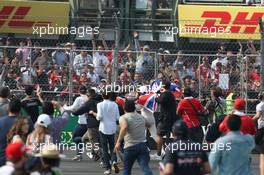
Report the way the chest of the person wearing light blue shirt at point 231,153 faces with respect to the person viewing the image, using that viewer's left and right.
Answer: facing away from the viewer

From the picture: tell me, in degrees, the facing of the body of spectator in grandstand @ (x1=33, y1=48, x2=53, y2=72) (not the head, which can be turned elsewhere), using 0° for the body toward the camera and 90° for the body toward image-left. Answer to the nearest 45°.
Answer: approximately 0°

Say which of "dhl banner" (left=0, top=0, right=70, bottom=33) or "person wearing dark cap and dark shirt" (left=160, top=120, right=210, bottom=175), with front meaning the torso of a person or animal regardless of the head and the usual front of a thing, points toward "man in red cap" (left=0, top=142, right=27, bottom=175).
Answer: the dhl banner

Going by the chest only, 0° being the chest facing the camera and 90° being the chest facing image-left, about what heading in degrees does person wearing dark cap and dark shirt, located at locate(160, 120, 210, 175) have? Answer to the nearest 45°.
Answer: approximately 180°

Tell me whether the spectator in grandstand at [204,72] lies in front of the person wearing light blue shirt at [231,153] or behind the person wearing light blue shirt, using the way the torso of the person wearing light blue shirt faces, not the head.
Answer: in front

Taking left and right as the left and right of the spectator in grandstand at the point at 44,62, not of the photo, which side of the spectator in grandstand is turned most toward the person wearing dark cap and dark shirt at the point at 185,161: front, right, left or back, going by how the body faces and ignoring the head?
front

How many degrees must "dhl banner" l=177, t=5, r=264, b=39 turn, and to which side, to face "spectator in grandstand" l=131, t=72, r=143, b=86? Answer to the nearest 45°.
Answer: approximately 45° to its right

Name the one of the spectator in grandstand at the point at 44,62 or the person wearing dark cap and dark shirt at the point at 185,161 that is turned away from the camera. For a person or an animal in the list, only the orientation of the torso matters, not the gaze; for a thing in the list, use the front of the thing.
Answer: the person wearing dark cap and dark shirt

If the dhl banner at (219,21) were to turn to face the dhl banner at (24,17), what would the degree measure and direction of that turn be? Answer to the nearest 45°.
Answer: approximately 90° to its right
